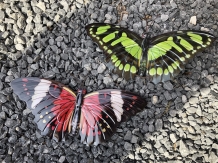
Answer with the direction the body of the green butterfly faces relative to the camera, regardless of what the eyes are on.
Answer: away from the camera

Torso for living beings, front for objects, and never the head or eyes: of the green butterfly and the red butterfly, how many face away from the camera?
2

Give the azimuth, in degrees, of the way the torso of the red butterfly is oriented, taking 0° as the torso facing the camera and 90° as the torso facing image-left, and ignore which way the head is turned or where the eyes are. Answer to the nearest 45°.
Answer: approximately 180°

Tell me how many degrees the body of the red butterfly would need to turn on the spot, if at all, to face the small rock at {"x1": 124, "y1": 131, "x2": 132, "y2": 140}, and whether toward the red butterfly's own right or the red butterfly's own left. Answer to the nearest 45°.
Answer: approximately 90° to the red butterfly's own right

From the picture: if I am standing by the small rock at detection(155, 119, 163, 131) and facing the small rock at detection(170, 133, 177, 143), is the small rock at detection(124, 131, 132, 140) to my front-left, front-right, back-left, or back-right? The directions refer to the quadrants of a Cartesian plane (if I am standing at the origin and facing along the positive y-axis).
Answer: back-right
